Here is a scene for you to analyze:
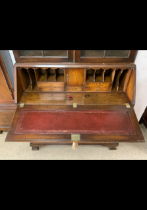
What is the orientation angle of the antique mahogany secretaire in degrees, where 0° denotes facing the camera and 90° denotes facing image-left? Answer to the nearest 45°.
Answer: approximately 0°
